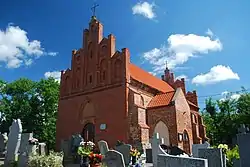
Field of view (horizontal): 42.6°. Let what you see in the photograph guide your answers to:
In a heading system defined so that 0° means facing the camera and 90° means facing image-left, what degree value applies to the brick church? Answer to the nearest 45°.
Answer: approximately 45°

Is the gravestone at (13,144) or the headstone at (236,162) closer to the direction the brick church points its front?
the gravestone

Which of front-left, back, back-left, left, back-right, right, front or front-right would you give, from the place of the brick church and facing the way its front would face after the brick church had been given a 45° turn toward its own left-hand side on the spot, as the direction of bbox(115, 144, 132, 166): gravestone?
front

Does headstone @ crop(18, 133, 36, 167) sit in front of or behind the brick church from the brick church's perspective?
in front

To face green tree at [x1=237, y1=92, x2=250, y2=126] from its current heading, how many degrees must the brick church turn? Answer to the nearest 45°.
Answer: approximately 180°

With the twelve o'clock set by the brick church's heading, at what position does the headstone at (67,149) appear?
The headstone is roughly at 11 o'clock from the brick church.

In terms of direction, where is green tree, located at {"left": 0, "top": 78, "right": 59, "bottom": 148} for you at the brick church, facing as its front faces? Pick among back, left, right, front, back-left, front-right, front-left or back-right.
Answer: right

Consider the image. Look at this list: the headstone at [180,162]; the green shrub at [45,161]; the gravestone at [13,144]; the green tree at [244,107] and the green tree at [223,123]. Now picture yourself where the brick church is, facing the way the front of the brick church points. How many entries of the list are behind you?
2

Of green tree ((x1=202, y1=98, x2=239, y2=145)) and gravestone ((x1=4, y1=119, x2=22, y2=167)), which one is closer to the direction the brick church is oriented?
the gravestone

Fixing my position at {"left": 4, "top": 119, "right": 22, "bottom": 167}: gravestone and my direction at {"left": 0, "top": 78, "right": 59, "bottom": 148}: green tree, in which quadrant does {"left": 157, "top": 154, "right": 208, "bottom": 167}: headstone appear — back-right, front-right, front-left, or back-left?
back-right

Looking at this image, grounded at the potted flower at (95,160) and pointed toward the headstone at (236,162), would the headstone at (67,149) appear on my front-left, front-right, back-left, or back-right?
back-left

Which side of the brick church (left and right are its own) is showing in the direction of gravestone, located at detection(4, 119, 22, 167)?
front

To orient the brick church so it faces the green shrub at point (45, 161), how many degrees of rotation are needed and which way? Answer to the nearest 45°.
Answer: approximately 45° to its left
